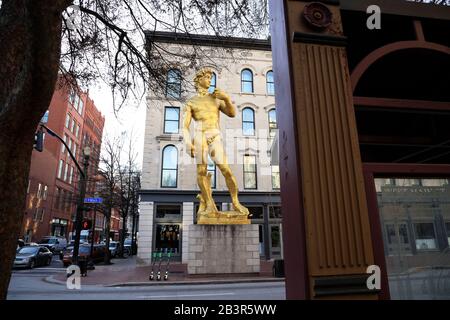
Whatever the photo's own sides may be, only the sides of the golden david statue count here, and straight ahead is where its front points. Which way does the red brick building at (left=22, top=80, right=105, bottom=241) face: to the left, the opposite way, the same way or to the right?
to the left

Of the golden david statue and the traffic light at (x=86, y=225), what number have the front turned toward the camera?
2

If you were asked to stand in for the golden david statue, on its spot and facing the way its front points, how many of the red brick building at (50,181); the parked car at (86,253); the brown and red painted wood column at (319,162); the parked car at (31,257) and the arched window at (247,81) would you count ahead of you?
1

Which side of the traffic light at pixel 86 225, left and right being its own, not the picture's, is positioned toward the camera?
front

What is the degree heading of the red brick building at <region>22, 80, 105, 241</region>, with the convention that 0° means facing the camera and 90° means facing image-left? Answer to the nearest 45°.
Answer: approximately 315°

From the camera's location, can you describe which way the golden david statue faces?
facing the viewer

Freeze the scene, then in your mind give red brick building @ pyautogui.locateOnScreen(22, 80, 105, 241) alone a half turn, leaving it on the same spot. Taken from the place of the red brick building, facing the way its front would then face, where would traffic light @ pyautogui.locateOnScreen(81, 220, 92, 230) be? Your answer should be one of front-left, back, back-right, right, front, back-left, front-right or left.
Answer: back-left

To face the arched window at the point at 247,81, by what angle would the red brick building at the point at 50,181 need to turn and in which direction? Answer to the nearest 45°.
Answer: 0° — it already faces it

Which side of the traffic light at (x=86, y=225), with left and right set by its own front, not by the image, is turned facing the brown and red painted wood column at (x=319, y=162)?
front

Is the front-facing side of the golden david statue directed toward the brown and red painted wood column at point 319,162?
yes

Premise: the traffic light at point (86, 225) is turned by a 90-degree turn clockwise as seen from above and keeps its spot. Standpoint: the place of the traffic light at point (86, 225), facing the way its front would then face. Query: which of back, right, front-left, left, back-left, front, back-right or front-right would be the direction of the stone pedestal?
back-left

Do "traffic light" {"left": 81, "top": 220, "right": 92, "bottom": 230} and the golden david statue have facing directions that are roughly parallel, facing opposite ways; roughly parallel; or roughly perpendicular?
roughly parallel

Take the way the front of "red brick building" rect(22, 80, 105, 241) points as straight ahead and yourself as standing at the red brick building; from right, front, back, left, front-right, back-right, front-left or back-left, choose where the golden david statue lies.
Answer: front-right

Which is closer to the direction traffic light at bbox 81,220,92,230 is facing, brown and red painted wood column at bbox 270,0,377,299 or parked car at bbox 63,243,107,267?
the brown and red painted wood column
